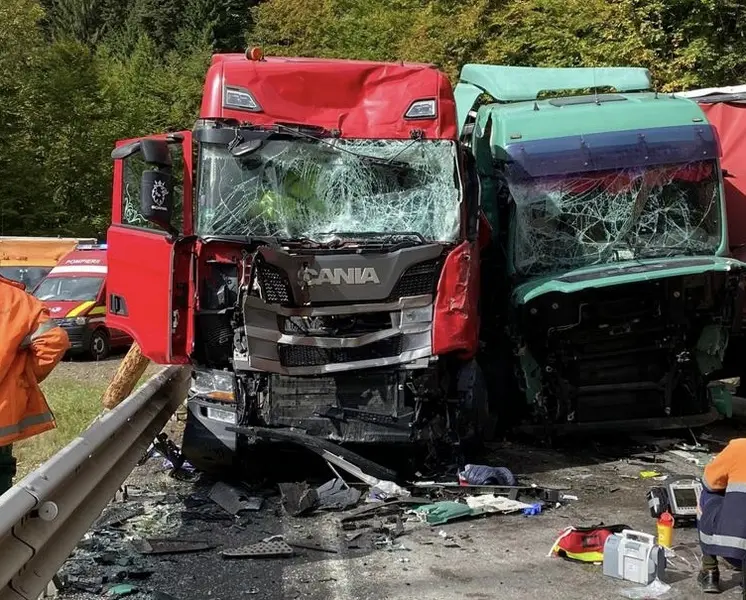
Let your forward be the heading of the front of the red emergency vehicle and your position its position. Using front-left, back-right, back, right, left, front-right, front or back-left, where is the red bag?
front-left

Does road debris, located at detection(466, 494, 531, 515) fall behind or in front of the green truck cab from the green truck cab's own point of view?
in front

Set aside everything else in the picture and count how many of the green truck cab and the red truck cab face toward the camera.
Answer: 2

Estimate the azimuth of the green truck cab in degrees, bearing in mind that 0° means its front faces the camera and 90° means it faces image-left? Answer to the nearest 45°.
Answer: approximately 0°

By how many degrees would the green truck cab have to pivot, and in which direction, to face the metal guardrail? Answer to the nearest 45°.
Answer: approximately 45° to its right

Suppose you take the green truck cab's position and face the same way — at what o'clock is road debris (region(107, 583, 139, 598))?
The road debris is roughly at 1 o'clock from the green truck cab.

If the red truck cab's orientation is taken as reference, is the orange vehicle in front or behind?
behind

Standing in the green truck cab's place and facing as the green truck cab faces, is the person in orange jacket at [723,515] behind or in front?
in front

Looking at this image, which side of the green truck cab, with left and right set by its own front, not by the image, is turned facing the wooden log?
right

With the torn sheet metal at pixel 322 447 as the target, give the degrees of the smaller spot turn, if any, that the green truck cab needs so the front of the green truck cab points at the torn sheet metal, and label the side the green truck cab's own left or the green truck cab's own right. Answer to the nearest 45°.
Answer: approximately 45° to the green truck cab's own right

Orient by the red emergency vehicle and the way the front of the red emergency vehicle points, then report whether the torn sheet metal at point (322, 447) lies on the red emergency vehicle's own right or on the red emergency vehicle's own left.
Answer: on the red emergency vehicle's own left

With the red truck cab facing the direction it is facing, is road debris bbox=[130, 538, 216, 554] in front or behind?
in front
